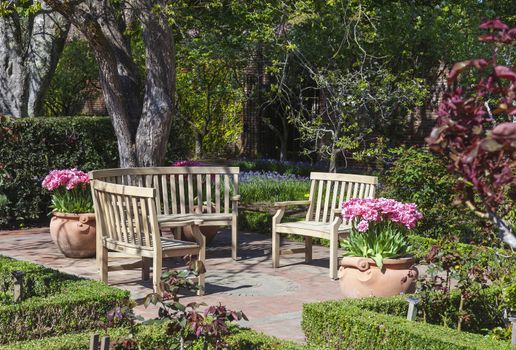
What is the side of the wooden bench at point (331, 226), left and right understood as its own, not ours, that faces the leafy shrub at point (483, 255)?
left

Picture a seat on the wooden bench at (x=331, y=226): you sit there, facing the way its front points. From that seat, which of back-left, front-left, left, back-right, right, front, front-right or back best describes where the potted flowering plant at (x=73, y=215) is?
front-right

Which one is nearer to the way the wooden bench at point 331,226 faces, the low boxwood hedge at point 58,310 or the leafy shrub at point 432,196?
the low boxwood hedge

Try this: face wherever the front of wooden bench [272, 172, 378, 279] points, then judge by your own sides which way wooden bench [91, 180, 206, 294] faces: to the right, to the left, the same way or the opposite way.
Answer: the opposite way

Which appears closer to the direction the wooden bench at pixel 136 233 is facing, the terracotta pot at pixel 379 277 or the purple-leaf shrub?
the terracotta pot

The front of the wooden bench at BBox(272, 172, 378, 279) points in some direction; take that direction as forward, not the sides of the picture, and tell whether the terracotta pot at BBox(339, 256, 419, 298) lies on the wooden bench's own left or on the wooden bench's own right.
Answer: on the wooden bench's own left

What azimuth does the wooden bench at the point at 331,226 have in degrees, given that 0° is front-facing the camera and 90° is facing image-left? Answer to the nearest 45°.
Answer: approximately 45°

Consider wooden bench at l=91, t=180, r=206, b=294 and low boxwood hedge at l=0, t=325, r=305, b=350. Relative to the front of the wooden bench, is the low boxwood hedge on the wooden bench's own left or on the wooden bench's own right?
on the wooden bench's own right

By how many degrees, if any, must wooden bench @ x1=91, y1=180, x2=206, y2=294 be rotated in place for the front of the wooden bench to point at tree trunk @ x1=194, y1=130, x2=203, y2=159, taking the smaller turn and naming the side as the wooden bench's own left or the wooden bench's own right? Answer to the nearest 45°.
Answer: approximately 45° to the wooden bench's own left

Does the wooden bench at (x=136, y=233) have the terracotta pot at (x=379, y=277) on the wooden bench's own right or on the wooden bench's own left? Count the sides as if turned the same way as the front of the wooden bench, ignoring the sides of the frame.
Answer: on the wooden bench's own right
